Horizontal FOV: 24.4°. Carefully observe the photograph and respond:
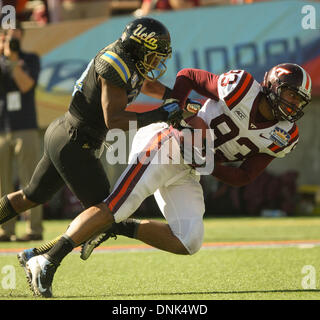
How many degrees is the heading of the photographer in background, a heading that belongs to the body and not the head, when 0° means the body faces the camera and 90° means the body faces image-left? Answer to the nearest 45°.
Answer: approximately 0°

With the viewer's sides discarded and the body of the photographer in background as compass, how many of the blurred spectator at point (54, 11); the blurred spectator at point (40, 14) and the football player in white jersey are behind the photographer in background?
2

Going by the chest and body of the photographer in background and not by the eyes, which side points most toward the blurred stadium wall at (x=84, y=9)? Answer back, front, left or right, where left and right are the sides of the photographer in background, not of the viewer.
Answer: back

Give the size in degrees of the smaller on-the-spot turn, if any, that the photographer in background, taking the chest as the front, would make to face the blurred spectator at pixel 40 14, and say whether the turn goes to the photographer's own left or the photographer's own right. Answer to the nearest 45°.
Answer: approximately 180°

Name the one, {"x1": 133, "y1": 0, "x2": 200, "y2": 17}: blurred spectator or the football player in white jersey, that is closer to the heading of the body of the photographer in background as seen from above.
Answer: the football player in white jersey

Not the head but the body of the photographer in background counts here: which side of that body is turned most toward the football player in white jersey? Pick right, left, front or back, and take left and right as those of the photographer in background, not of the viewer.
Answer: front

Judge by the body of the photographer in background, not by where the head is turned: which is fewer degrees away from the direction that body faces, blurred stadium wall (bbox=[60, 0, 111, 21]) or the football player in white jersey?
the football player in white jersey

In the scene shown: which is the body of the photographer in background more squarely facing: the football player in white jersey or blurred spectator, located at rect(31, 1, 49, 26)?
the football player in white jersey

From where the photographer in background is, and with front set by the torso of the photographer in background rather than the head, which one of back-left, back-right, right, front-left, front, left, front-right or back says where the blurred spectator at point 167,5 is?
back-left

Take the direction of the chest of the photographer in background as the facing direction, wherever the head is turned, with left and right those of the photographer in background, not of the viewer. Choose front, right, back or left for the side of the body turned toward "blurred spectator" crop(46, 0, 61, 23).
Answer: back
